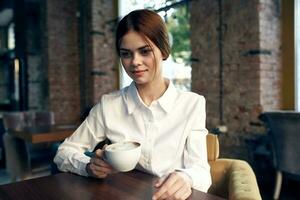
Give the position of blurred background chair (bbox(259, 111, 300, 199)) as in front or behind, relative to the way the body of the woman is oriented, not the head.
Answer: behind

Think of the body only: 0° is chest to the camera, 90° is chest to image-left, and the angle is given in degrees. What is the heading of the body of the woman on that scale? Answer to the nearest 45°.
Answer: approximately 0°

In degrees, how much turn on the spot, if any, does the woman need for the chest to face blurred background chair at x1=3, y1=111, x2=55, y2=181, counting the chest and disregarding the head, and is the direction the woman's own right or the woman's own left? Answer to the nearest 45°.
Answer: approximately 135° to the woman's own right
